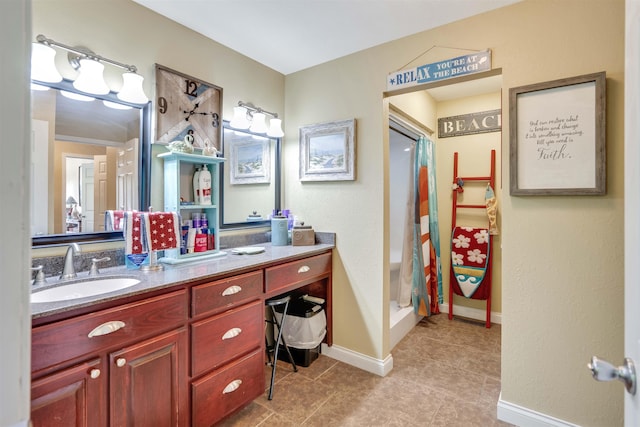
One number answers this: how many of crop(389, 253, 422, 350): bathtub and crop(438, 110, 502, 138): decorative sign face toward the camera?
1

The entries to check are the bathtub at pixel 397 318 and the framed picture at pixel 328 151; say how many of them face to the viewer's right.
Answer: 1

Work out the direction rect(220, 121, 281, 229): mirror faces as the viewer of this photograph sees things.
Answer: facing the viewer and to the right of the viewer

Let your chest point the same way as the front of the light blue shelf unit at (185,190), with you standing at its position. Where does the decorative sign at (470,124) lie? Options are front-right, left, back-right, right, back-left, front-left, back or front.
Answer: front-left

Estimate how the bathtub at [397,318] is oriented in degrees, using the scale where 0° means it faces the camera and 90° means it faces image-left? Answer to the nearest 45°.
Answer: approximately 270°

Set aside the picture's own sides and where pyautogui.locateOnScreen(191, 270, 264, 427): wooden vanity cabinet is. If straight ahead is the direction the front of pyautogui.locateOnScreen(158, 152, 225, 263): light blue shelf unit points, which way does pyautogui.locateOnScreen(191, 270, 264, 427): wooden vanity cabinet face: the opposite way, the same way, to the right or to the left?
the same way

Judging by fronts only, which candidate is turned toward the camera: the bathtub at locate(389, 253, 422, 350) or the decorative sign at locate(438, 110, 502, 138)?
the decorative sign

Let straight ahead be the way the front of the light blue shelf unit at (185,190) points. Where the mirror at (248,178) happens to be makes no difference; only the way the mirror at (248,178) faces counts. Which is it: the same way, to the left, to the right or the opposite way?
the same way

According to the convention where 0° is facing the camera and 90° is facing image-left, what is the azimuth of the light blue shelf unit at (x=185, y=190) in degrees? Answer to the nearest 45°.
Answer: approximately 315°

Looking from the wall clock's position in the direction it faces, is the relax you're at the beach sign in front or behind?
in front

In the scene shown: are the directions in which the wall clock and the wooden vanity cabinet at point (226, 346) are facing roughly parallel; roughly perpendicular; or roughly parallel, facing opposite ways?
roughly parallel

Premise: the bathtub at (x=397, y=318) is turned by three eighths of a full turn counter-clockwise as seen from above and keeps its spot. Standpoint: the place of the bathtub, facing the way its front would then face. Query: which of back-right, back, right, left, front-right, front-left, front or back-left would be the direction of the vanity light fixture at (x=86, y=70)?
left

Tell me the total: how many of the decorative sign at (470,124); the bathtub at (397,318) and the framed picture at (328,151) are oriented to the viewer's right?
1

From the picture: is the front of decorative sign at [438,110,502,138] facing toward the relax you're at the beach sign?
yes

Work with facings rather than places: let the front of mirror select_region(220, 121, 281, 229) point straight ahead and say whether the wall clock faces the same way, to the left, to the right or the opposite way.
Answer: the same way

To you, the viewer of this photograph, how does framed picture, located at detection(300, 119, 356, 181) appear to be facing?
facing the viewer and to the left of the viewer

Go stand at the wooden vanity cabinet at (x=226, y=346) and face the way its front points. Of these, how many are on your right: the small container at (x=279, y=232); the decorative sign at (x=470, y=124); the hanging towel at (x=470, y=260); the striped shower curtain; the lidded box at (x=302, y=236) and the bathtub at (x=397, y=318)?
0

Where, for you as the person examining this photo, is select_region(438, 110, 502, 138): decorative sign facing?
facing the viewer

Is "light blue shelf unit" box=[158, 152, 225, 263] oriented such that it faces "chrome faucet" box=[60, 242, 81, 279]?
no

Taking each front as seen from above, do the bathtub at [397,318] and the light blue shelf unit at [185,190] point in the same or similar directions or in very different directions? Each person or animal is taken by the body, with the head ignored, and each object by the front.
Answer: same or similar directions
